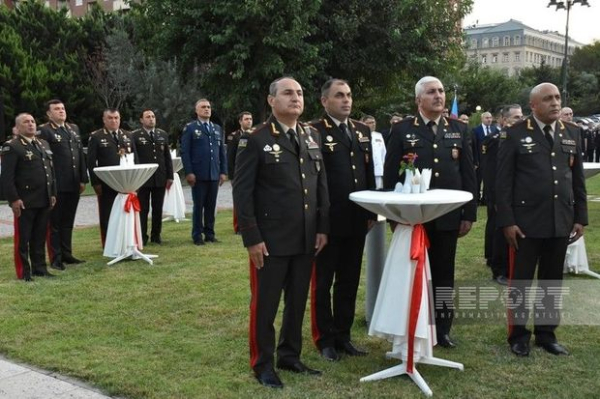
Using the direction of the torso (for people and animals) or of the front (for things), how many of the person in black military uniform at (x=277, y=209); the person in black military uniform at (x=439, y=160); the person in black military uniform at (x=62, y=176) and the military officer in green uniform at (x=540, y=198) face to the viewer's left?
0

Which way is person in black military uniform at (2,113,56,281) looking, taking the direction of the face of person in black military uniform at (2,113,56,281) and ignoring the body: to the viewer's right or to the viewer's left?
to the viewer's right

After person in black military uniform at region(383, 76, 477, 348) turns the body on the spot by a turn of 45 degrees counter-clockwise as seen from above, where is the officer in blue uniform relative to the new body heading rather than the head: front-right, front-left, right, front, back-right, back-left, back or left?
back

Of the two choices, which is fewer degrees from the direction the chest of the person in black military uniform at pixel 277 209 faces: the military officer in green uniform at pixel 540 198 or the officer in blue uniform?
the military officer in green uniform

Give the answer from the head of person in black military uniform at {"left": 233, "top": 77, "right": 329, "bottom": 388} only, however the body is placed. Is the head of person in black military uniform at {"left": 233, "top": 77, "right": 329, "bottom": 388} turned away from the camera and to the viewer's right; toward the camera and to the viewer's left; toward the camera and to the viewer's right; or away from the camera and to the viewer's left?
toward the camera and to the viewer's right

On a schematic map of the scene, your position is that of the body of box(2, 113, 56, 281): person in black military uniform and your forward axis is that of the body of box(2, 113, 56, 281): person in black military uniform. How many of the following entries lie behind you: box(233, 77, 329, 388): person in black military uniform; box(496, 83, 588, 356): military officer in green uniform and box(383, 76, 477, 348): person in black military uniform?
0

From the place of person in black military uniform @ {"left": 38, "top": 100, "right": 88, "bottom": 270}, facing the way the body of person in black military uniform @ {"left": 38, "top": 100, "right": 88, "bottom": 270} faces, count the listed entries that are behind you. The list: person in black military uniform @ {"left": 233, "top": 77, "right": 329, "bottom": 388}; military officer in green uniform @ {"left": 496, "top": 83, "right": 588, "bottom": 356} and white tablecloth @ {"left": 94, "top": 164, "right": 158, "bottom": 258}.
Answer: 0

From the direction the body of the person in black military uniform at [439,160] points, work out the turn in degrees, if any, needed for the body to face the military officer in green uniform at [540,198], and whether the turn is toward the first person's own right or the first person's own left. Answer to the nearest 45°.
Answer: approximately 90° to the first person's own left

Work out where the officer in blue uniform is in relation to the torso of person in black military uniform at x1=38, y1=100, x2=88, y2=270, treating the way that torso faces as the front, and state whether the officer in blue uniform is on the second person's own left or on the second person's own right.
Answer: on the second person's own left

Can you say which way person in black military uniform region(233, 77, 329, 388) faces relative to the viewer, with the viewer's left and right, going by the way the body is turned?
facing the viewer and to the right of the viewer

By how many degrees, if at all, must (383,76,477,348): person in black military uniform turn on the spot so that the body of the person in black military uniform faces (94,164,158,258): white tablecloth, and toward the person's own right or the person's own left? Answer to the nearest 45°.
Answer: approximately 135° to the person's own right

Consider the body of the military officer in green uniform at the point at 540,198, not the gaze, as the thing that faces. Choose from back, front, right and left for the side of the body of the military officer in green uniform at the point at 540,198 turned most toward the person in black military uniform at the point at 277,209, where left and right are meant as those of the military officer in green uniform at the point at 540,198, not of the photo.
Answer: right

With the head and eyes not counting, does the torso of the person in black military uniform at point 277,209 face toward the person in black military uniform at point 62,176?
no

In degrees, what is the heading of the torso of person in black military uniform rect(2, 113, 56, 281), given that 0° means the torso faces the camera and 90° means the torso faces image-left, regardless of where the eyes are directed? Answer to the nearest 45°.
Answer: approximately 315°

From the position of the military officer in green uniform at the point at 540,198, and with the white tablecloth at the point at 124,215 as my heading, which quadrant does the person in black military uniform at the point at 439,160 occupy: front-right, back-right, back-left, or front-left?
front-left

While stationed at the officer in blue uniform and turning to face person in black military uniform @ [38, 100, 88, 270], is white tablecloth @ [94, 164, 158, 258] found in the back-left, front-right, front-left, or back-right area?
front-left

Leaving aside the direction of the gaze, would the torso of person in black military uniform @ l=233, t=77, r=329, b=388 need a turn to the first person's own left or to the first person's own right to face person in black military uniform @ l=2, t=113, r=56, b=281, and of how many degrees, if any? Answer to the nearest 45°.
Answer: approximately 180°

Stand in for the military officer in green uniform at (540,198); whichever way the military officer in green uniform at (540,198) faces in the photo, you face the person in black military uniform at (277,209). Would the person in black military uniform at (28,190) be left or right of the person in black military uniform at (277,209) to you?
right

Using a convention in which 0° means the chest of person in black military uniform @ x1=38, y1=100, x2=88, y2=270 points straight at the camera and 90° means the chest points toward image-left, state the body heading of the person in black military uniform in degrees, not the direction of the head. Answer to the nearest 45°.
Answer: approximately 315°

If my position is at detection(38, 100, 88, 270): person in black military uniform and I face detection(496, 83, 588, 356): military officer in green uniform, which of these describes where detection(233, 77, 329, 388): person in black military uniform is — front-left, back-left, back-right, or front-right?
front-right

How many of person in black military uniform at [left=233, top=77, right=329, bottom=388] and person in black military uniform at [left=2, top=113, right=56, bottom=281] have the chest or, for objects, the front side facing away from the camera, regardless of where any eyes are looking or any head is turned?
0
